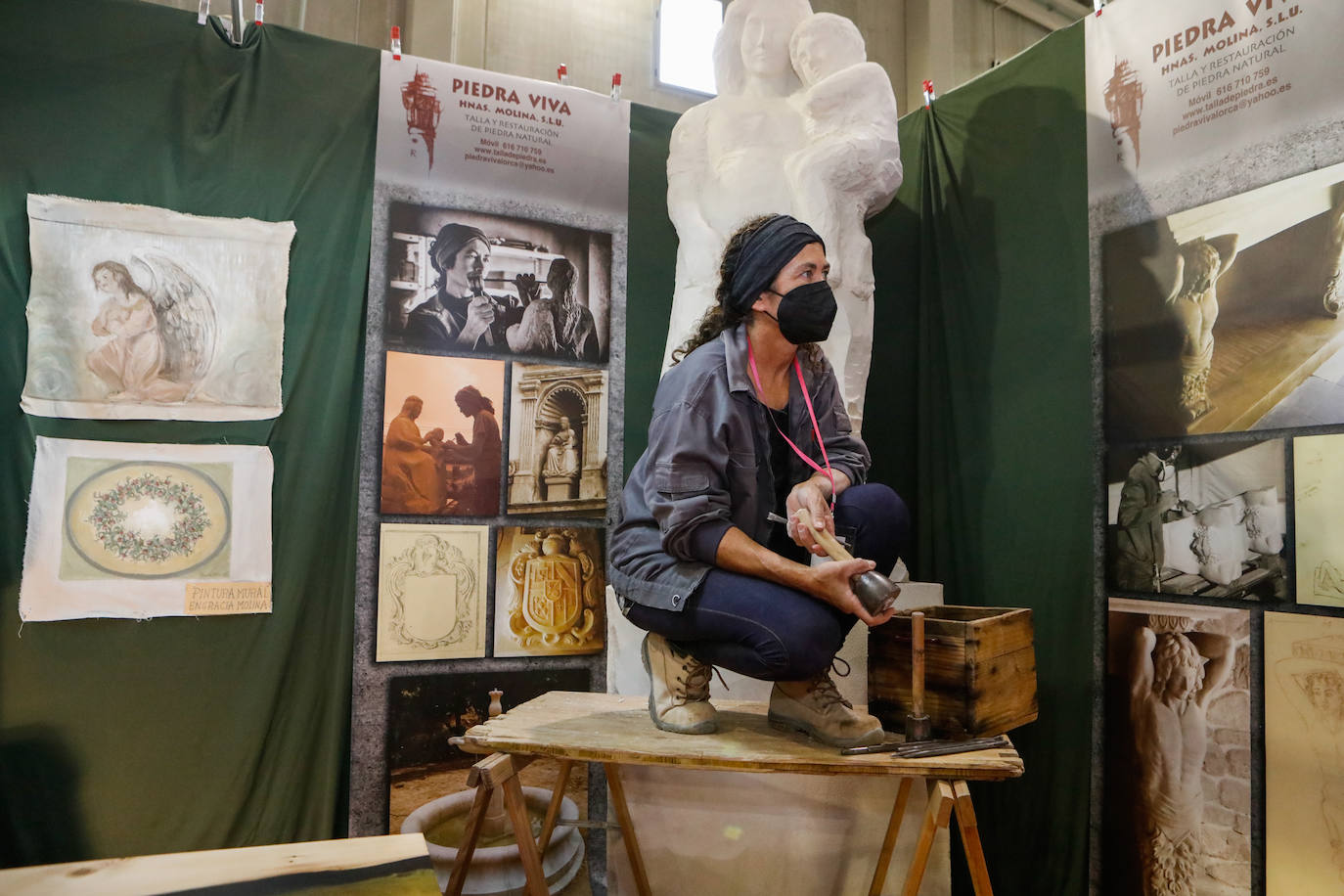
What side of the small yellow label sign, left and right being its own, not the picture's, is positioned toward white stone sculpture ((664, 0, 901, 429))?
left

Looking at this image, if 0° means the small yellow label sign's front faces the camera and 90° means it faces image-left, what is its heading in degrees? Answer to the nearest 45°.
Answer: approximately 0°

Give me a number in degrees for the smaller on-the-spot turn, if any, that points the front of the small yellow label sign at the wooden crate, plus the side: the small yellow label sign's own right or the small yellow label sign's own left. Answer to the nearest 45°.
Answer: approximately 45° to the small yellow label sign's own left
